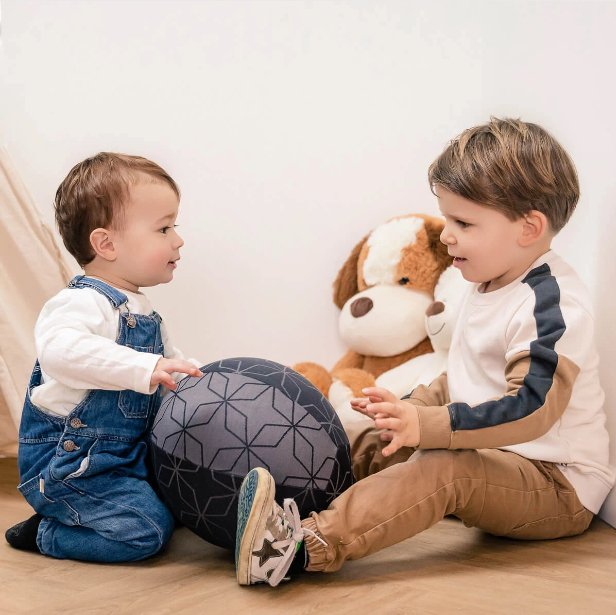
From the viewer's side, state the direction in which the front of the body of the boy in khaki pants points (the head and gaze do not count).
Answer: to the viewer's left

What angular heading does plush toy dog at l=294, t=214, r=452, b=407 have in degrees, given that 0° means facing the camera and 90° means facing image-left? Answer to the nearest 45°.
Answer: approximately 45°

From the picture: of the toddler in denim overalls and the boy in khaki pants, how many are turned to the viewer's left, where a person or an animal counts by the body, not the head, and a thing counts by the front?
1

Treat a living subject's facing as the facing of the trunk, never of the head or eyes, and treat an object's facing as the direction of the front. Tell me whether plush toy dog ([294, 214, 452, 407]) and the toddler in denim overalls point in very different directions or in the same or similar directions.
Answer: very different directions

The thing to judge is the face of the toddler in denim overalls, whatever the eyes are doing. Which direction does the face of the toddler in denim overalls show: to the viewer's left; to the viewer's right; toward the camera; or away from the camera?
to the viewer's right

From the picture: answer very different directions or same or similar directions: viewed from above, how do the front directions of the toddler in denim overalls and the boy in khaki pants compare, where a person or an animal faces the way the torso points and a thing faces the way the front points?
very different directions

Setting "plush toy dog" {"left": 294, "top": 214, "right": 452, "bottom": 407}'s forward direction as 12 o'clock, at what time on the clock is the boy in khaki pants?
The boy in khaki pants is roughly at 10 o'clock from the plush toy dog.

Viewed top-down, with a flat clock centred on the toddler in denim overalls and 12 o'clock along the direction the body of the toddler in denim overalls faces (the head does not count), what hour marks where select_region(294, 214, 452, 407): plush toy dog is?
The plush toy dog is roughly at 11 o'clock from the toddler in denim overalls.

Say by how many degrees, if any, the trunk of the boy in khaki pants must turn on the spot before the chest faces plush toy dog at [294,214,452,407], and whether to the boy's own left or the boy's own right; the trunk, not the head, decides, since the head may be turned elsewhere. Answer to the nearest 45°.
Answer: approximately 90° to the boy's own right

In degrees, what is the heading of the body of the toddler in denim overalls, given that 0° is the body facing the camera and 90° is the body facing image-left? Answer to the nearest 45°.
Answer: approximately 270°

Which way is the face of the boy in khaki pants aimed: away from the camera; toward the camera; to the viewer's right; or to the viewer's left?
to the viewer's left
